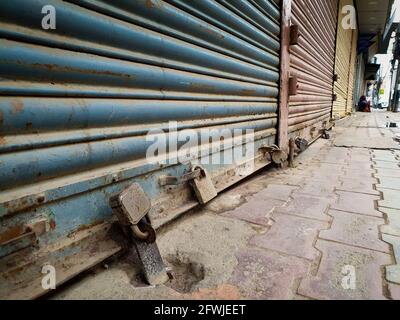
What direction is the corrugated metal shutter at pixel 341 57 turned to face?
to the viewer's right

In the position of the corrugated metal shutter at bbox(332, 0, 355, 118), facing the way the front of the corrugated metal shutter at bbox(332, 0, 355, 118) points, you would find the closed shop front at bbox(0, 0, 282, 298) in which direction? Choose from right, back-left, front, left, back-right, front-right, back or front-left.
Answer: right

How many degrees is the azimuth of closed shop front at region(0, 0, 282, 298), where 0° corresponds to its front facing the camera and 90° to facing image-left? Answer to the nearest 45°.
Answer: approximately 315°

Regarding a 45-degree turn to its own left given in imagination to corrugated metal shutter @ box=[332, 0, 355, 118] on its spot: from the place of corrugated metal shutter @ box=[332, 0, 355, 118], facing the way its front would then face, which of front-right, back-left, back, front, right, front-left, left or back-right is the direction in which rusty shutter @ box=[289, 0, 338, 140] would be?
back-right

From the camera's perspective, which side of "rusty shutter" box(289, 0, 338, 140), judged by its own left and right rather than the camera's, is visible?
right

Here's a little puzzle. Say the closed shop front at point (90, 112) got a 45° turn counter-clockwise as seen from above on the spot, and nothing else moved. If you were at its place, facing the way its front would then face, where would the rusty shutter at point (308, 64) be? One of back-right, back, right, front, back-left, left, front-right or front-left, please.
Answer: front-left
